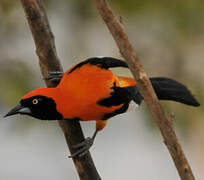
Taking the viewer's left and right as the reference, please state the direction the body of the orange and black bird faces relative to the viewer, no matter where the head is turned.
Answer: facing to the left of the viewer

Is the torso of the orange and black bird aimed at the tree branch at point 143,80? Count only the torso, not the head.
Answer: no
